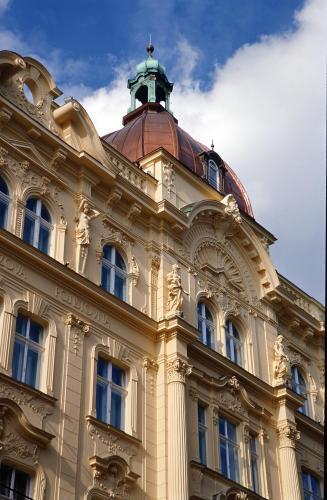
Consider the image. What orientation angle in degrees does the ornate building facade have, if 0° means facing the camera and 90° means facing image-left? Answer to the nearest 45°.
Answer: approximately 315°
